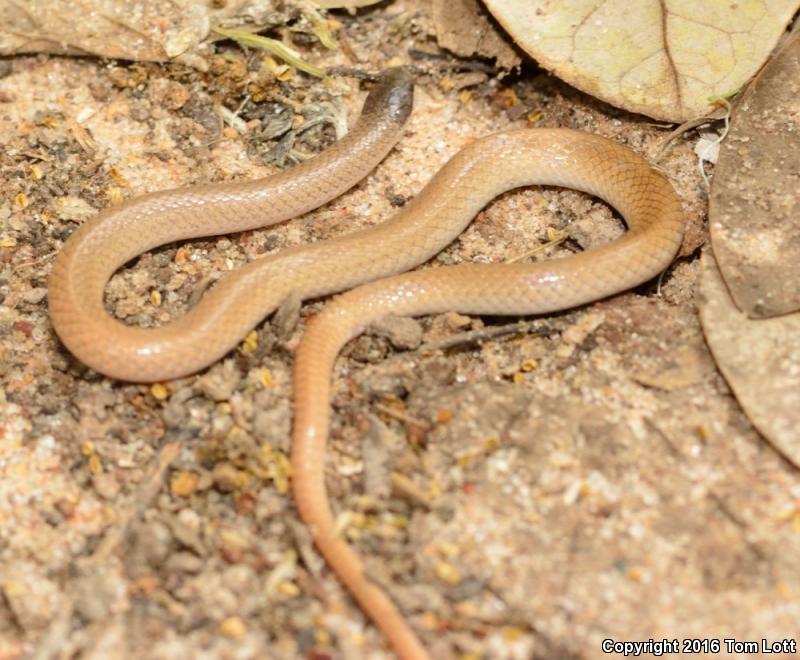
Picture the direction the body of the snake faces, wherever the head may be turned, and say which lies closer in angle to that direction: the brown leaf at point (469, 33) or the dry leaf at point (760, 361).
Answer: the brown leaf

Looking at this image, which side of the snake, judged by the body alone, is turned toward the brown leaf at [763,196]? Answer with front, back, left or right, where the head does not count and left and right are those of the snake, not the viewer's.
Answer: right

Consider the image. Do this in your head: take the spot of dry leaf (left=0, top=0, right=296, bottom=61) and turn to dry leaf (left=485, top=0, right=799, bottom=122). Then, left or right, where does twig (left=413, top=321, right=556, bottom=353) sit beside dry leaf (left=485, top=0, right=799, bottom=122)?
right

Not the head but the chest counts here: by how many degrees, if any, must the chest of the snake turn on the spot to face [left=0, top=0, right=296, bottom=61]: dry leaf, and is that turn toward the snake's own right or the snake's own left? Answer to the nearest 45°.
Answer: approximately 45° to the snake's own left

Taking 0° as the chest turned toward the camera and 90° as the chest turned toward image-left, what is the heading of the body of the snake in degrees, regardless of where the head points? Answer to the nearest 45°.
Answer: approximately 180°
